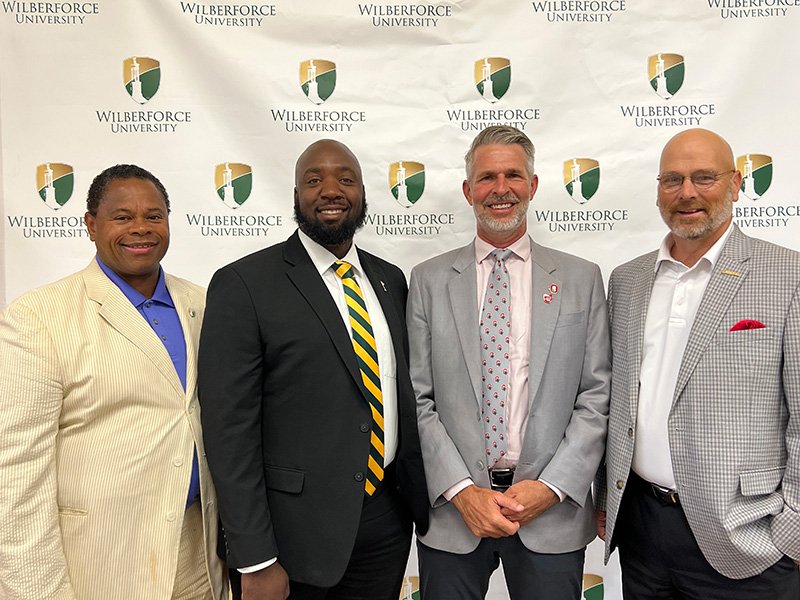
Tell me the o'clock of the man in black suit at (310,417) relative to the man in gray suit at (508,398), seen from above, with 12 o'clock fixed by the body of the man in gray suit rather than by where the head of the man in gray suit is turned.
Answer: The man in black suit is roughly at 2 o'clock from the man in gray suit.

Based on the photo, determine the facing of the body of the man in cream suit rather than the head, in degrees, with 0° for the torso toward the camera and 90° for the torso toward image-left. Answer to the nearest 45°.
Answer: approximately 315°

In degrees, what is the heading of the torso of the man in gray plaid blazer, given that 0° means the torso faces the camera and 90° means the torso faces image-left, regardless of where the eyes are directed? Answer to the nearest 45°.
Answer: approximately 45°

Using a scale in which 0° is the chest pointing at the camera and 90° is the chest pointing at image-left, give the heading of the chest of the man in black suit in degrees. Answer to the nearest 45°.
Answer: approximately 315°
